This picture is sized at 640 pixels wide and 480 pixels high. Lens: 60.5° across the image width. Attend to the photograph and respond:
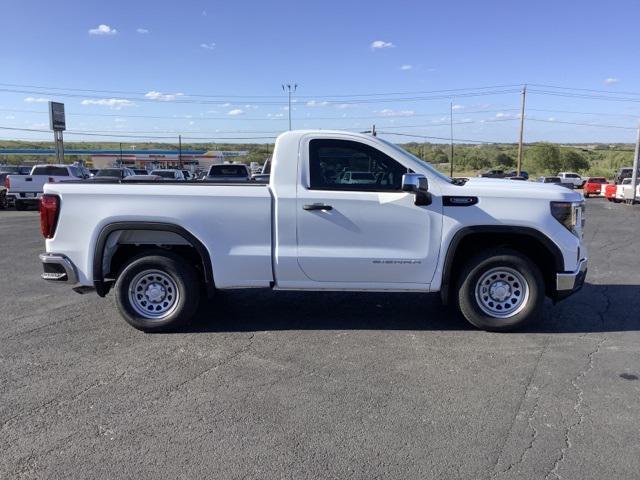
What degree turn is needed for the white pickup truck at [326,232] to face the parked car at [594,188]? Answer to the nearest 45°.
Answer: approximately 45° to its left

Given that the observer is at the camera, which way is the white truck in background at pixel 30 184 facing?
facing away from the viewer and to the right of the viewer

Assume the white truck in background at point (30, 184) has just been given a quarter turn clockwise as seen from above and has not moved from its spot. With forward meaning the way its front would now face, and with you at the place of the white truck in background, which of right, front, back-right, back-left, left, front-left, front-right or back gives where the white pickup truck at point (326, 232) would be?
front-right

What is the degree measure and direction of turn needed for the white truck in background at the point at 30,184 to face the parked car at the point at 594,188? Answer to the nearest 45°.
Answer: approximately 45° to its right

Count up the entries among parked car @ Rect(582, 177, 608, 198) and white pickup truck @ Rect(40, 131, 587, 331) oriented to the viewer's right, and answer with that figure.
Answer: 1

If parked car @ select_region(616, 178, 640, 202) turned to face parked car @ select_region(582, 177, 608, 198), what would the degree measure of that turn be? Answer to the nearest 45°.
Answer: approximately 90° to its left

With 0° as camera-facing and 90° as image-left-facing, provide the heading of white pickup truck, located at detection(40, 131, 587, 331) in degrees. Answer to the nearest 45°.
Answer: approximately 270°

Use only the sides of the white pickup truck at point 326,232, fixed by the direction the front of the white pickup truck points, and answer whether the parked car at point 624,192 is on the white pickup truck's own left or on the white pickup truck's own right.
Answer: on the white pickup truck's own left

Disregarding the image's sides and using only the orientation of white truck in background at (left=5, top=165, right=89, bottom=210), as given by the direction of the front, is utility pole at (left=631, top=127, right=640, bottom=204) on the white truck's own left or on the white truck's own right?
on the white truck's own right
